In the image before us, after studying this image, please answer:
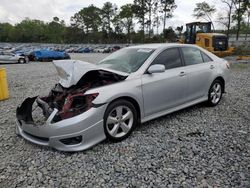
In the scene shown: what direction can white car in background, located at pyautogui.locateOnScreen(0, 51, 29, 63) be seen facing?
to the viewer's right

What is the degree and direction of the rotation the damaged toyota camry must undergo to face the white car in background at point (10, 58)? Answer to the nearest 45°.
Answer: approximately 90° to its right

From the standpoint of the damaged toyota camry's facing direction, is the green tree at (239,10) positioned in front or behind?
behind

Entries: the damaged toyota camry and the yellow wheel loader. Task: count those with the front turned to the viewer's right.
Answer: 0

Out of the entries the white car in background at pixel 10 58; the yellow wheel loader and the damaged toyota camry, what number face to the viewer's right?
1
